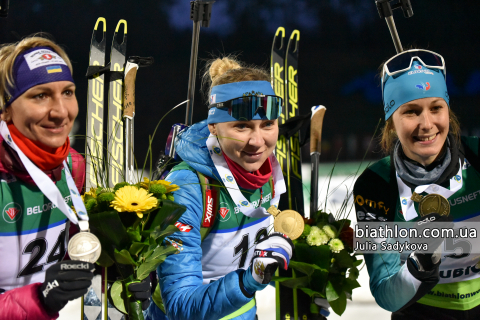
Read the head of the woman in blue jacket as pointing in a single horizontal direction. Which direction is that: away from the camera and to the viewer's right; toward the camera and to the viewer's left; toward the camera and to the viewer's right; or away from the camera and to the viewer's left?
toward the camera and to the viewer's right

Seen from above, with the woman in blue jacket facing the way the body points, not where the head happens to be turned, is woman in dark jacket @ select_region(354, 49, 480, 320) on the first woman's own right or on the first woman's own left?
on the first woman's own left

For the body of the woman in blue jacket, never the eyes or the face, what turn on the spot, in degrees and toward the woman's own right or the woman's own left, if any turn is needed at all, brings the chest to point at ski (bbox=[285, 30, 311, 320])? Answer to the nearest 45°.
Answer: approximately 90° to the woman's own left

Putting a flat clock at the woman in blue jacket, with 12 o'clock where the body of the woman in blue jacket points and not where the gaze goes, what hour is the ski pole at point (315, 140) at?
The ski pole is roughly at 9 o'clock from the woman in blue jacket.

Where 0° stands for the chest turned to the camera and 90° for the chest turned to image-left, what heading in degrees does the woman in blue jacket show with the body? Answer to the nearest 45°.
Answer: approximately 315°
